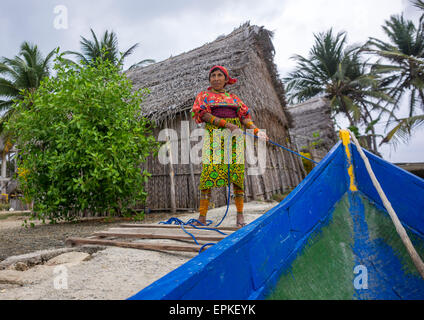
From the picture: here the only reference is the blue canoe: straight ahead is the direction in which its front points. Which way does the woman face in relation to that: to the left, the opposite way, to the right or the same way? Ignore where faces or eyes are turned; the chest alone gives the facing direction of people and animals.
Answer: the opposite way

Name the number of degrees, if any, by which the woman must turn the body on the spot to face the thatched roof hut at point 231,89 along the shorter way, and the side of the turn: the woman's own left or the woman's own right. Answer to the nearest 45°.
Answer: approximately 180°

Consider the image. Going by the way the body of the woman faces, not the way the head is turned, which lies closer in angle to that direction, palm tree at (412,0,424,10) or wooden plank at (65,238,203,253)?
the wooden plank

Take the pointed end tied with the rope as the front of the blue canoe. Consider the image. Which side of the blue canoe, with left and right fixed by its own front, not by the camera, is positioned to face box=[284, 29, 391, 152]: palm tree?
front

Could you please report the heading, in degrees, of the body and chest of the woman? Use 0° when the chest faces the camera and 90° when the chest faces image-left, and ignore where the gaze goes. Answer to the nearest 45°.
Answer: approximately 0°

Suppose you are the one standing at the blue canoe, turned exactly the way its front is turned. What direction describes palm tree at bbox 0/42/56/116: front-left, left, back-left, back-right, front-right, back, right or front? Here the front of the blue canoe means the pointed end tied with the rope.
front-left

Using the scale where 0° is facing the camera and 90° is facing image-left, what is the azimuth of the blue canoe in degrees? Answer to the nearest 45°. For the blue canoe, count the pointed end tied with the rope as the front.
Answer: approximately 180°

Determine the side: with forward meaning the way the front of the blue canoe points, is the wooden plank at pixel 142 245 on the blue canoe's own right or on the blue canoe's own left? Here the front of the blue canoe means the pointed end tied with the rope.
on the blue canoe's own left

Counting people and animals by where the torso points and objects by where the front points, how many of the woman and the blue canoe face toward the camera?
1
